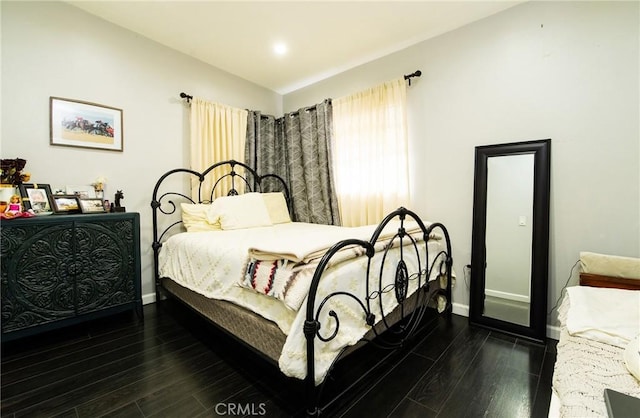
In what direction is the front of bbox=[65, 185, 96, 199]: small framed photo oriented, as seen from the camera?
facing the viewer

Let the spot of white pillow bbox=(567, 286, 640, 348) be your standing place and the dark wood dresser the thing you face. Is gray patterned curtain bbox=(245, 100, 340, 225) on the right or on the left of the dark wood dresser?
right

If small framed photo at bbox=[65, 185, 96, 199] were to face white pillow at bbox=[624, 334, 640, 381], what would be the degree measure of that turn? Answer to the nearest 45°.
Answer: approximately 45° to its left

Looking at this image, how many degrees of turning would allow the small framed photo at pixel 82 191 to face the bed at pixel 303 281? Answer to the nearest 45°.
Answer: approximately 45° to its left

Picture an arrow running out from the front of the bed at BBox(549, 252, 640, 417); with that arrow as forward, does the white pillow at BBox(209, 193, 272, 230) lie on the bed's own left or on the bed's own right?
on the bed's own right

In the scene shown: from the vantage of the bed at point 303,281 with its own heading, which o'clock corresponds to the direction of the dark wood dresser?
The dark wood dresser is roughly at 5 o'clock from the bed.

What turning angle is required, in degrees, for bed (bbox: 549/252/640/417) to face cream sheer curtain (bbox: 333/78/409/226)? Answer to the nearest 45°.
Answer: approximately 135° to its right

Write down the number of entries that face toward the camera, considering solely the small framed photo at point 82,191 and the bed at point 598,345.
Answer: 2

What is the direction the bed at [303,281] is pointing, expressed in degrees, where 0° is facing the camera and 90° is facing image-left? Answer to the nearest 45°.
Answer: approximately 315°

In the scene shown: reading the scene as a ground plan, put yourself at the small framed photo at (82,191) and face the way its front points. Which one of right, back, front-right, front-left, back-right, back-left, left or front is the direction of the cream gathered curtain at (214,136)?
left

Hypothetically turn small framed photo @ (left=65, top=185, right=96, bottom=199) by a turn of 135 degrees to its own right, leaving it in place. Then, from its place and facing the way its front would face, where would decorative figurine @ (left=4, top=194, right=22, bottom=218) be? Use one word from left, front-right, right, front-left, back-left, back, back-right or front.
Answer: left

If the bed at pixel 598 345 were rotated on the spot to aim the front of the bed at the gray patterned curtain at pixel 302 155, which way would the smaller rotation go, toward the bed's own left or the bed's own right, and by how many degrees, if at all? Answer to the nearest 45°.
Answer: approximately 90° to the bed's own right

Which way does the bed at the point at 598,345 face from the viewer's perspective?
toward the camera

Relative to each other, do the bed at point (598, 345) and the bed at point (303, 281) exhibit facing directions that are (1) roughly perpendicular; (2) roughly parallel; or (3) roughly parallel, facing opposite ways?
roughly perpendicular

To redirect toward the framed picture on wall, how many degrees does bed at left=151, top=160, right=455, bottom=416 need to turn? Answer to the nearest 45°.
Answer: approximately 180°
